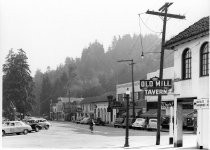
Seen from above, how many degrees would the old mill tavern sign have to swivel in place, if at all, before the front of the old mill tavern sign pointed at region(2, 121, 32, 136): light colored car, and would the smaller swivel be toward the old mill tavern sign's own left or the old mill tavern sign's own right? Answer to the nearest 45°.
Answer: approximately 135° to the old mill tavern sign's own right

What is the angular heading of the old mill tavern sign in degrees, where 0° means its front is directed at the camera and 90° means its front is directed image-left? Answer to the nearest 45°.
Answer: approximately 0°

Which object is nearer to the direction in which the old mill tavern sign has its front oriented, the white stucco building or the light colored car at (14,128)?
the white stucco building

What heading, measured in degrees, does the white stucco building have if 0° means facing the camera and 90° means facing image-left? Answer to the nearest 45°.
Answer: approximately 45°

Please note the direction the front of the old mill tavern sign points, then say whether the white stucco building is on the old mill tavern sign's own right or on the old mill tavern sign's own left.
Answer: on the old mill tavern sign's own left
